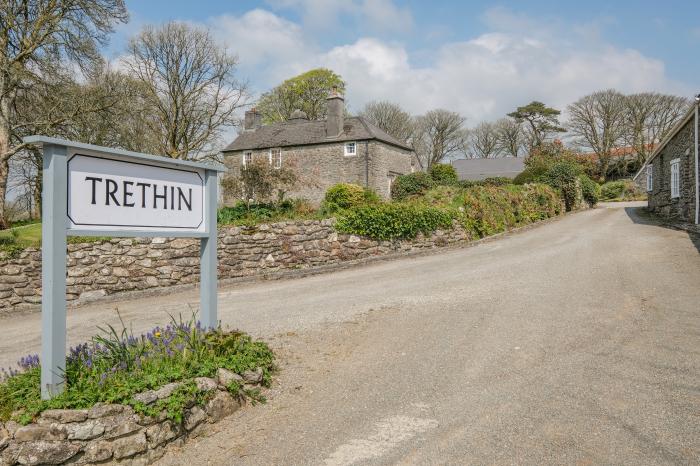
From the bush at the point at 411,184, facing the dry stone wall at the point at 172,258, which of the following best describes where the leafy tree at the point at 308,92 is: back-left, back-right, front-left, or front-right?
back-right

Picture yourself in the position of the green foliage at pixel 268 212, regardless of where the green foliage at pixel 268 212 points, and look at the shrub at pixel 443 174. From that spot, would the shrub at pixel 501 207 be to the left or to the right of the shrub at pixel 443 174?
right

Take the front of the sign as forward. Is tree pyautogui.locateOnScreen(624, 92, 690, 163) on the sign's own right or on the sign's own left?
on the sign's own left

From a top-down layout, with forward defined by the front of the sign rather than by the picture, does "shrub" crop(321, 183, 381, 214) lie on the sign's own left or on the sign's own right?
on the sign's own left

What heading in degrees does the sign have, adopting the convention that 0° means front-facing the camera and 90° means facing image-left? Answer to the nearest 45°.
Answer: approximately 315°

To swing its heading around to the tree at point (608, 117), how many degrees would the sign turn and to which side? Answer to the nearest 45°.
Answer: approximately 90° to its left

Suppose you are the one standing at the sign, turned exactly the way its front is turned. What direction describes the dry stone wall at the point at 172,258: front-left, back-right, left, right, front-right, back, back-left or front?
back-left

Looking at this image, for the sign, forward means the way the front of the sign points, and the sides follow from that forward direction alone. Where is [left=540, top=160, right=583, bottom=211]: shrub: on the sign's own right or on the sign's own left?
on the sign's own left

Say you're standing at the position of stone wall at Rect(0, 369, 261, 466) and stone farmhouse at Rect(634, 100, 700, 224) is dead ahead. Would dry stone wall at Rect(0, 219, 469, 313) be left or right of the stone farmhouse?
left
